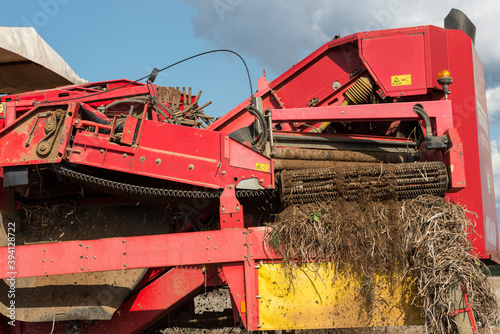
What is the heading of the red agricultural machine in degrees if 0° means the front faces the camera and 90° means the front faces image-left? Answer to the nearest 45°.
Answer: approximately 90°
